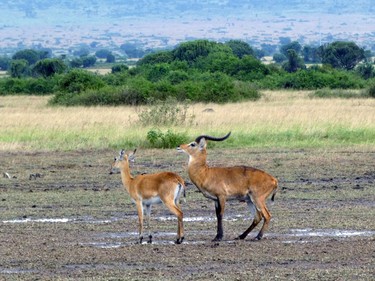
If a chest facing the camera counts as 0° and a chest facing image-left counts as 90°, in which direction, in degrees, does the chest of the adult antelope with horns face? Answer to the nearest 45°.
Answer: approximately 90°

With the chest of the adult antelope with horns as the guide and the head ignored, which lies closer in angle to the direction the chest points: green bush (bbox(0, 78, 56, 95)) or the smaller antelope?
the smaller antelope

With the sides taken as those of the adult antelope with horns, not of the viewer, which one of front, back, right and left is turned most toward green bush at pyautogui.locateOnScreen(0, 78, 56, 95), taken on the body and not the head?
right

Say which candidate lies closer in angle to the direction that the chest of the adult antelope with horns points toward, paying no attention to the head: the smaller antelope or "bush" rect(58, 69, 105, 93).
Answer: the smaller antelope

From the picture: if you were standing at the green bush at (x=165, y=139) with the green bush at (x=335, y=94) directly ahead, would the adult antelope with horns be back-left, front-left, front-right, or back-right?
back-right

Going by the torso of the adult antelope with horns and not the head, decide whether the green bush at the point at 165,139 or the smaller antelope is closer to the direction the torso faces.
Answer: the smaller antelope

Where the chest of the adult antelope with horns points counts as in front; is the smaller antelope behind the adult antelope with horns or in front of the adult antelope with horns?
in front

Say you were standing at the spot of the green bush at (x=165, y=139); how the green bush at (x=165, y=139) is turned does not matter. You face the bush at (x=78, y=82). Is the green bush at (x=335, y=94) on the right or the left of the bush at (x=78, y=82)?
right

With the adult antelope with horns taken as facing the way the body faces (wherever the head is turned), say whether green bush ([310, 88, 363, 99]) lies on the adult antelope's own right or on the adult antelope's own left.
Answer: on the adult antelope's own right

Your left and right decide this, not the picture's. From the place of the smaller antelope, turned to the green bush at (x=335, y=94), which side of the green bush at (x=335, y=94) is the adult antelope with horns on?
right
